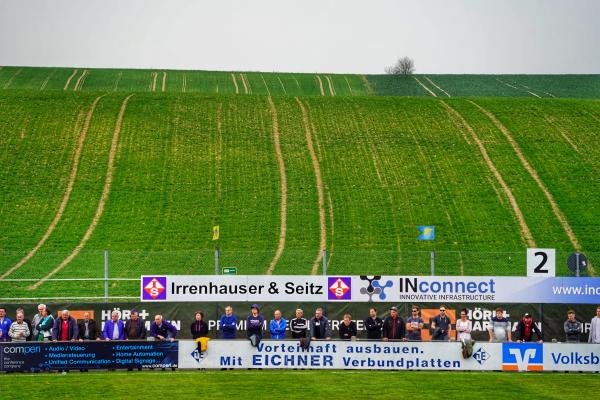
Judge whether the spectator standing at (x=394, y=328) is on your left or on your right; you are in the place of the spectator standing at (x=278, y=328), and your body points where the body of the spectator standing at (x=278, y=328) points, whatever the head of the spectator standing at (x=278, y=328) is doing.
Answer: on your left

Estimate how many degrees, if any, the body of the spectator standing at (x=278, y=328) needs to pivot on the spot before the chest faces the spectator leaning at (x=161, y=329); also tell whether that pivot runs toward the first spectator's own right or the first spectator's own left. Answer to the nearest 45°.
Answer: approximately 90° to the first spectator's own right

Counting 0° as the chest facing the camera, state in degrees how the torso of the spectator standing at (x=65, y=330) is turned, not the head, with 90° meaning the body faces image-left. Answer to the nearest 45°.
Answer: approximately 0°

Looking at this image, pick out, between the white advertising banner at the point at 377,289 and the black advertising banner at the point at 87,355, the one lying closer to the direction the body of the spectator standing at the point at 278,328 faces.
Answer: the black advertising banner

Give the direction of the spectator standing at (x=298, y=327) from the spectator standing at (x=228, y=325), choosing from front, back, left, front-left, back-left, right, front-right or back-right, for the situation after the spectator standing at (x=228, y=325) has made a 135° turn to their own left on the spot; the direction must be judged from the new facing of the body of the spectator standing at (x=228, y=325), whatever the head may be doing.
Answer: front-right

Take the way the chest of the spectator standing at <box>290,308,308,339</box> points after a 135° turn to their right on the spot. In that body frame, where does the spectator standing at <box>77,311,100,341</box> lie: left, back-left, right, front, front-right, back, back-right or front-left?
front-left

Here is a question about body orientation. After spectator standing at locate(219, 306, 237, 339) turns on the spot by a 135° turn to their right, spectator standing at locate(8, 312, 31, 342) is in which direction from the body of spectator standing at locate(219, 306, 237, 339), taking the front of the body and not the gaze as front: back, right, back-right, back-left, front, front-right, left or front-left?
front-left

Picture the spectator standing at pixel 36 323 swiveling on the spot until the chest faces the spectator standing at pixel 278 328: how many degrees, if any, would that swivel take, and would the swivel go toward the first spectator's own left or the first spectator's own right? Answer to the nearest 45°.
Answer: approximately 45° to the first spectator's own left

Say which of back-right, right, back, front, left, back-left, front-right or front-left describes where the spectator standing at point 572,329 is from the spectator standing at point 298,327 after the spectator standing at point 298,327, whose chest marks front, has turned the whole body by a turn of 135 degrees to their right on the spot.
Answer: back-right

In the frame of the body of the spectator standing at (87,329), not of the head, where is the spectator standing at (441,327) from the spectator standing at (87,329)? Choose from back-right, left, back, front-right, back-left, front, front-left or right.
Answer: left

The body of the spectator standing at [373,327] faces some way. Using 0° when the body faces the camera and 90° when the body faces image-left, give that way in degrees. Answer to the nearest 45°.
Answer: approximately 0°

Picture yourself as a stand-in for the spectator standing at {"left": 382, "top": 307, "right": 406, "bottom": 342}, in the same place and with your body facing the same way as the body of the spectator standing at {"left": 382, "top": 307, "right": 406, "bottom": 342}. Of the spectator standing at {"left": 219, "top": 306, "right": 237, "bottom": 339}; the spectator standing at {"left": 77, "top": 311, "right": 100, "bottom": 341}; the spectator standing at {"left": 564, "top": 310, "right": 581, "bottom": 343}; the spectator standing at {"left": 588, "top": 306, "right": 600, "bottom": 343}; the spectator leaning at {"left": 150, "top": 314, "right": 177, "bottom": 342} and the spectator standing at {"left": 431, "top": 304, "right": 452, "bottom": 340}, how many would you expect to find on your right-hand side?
3

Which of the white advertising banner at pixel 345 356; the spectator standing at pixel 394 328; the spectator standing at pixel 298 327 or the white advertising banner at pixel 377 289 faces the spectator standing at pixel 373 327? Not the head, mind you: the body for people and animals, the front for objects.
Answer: the white advertising banner at pixel 377 289
